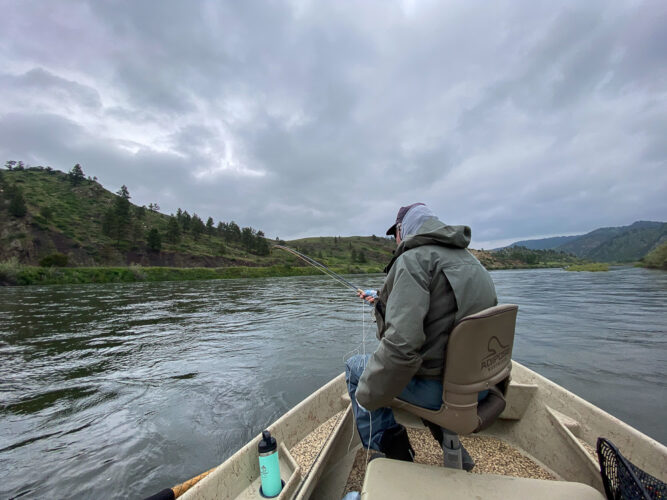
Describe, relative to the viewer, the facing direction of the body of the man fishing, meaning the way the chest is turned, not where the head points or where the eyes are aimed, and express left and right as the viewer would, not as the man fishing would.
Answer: facing away from the viewer and to the left of the viewer

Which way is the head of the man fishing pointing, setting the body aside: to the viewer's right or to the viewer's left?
to the viewer's left

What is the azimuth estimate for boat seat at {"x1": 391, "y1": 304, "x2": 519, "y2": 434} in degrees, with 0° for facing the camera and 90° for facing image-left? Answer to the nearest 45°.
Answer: approximately 135°
